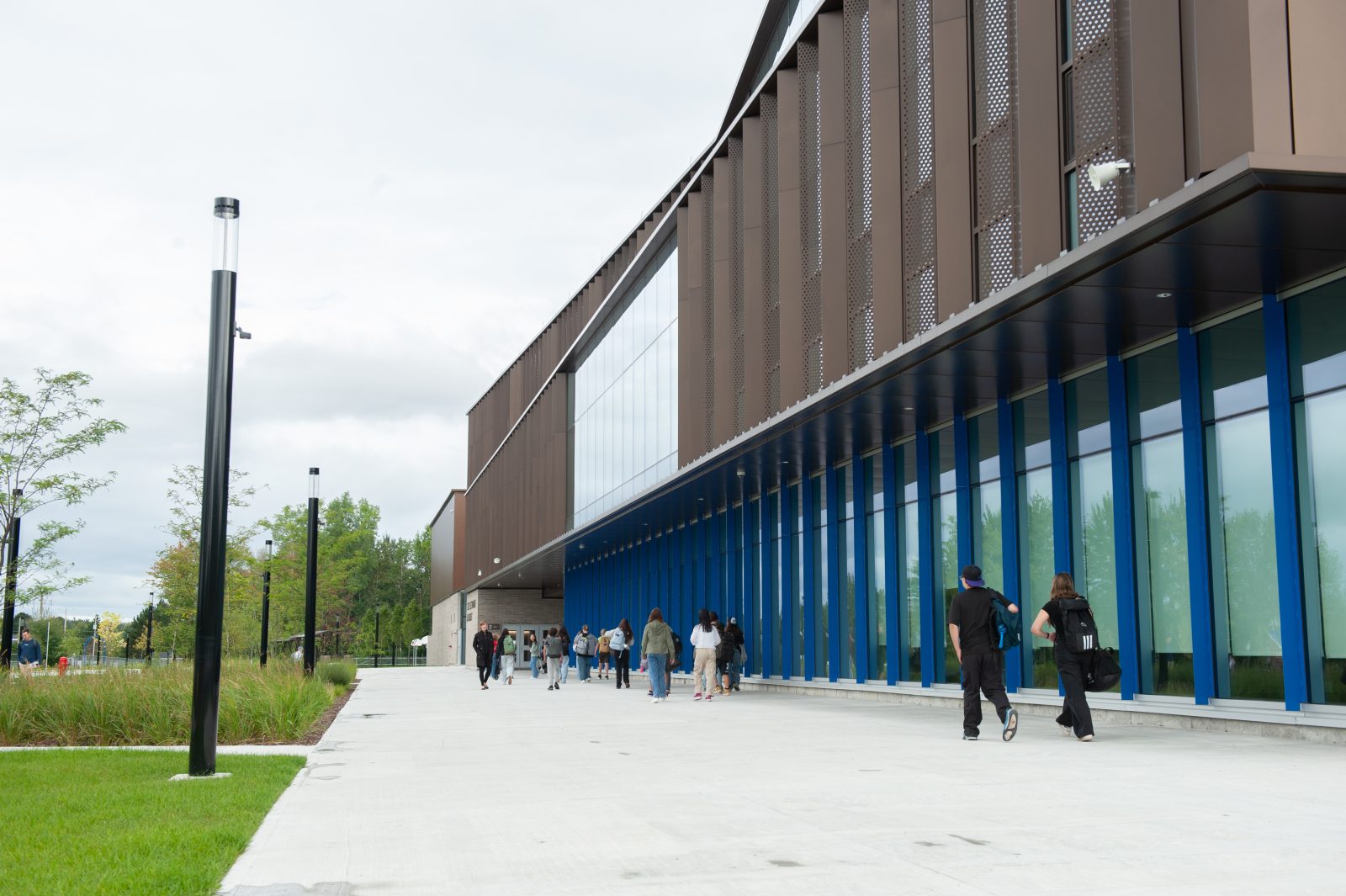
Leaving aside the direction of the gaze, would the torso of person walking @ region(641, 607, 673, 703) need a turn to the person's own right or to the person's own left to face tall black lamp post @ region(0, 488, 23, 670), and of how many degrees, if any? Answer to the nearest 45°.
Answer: approximately 90° to the person's own left

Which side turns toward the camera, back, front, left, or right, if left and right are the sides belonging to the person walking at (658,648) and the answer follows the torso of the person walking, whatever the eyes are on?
back

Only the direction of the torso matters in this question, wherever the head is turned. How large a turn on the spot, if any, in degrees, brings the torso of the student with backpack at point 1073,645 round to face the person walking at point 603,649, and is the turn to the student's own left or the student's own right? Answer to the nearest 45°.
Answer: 0° — they already face them

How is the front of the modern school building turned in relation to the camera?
facing the viewer and to the left of the viewer

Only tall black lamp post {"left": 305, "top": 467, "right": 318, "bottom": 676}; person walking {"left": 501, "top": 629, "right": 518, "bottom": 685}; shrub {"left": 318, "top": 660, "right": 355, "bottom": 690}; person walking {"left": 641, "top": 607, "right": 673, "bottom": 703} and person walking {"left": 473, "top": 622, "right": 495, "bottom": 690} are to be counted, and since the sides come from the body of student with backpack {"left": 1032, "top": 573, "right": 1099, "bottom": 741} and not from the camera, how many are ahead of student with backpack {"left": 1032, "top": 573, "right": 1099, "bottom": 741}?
5

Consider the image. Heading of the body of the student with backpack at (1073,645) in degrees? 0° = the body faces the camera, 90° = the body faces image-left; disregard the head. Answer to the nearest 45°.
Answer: approximately 135°

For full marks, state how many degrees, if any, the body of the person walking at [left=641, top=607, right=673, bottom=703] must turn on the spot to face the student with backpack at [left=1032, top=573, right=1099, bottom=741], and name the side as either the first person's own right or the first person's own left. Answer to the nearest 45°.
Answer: approximately 180°

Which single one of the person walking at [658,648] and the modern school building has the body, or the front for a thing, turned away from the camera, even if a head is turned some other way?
the person walking

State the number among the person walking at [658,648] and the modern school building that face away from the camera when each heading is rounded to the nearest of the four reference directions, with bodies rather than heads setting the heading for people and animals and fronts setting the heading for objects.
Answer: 1

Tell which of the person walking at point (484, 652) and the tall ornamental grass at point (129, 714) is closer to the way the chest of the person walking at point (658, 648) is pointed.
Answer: the person walking

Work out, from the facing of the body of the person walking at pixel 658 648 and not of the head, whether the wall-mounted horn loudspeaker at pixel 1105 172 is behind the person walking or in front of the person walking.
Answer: behind

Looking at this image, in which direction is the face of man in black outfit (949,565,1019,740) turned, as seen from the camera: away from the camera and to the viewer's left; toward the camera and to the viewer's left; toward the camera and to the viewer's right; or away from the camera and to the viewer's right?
away from the camera and to the viewer's left

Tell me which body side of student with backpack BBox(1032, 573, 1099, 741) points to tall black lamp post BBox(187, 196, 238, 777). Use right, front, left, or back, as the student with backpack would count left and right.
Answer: left

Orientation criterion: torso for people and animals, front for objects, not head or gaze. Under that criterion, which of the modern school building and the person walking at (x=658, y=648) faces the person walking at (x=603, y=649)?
the person walking at (x=658, y=648)

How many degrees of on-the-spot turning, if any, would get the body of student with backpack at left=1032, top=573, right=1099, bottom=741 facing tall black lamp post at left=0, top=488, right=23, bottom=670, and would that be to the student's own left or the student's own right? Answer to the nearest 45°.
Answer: approximately 45° to the student's own left

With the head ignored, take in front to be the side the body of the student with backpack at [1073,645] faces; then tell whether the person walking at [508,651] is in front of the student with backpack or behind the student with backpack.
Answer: in front

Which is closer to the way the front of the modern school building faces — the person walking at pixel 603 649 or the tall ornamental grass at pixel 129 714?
the tall ornamental grass

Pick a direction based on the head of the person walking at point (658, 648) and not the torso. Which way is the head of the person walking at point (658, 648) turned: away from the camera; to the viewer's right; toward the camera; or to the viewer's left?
away from the camera

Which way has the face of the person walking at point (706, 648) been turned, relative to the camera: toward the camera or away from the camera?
away from the camera

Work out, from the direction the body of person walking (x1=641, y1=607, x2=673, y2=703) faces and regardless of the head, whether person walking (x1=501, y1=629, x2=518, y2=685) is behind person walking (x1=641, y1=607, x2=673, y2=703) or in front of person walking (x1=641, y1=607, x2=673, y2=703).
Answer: in front
